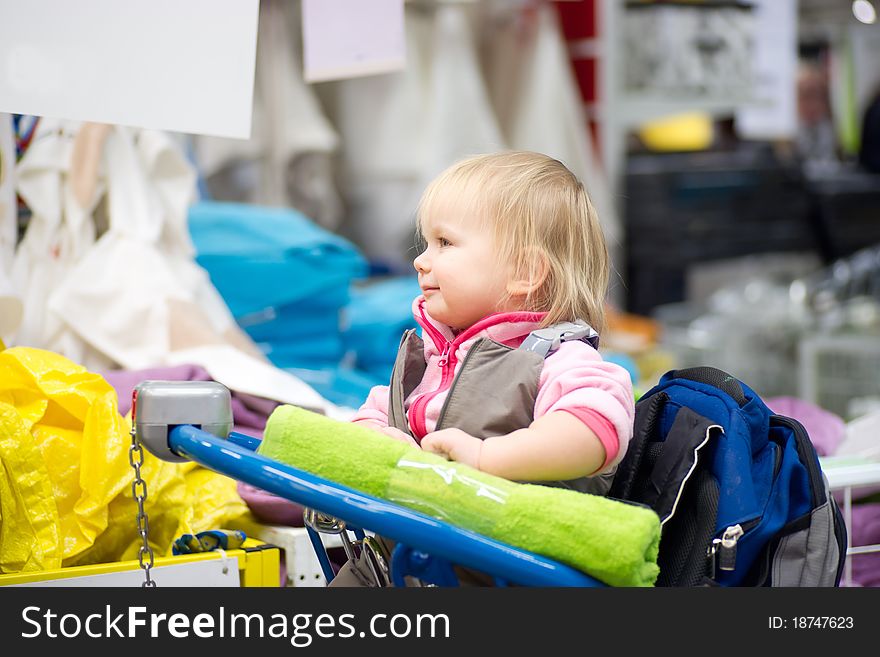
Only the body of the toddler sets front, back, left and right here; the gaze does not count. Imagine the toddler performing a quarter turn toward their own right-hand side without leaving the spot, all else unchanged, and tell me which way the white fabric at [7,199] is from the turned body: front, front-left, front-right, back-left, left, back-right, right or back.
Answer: front

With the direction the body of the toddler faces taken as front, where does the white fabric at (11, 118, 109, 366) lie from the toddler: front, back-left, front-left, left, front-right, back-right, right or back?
right

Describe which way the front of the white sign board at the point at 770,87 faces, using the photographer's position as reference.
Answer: facing the viewer

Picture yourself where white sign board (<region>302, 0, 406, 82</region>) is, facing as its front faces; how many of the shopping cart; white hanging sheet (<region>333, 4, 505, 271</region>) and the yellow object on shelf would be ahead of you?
1

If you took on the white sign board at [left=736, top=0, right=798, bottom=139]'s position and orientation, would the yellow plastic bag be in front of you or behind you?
in front

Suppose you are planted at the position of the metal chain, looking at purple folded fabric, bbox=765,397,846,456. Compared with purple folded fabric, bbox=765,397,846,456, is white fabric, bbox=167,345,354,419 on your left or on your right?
left

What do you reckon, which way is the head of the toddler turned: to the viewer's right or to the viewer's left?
to the viewer's left

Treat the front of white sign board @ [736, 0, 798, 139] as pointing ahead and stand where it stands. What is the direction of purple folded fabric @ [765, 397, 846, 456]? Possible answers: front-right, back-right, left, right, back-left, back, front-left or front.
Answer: front

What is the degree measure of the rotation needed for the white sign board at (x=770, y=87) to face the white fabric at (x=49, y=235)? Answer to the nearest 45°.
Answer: approximately 45° to its right

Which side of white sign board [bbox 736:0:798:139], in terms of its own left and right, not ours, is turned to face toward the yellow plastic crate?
front

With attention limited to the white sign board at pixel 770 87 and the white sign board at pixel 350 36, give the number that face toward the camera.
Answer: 2
